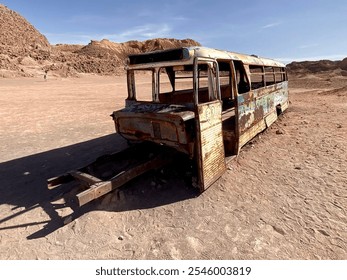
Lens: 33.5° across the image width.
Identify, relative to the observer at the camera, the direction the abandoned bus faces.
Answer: facing the viewer and to the left of the viewer
